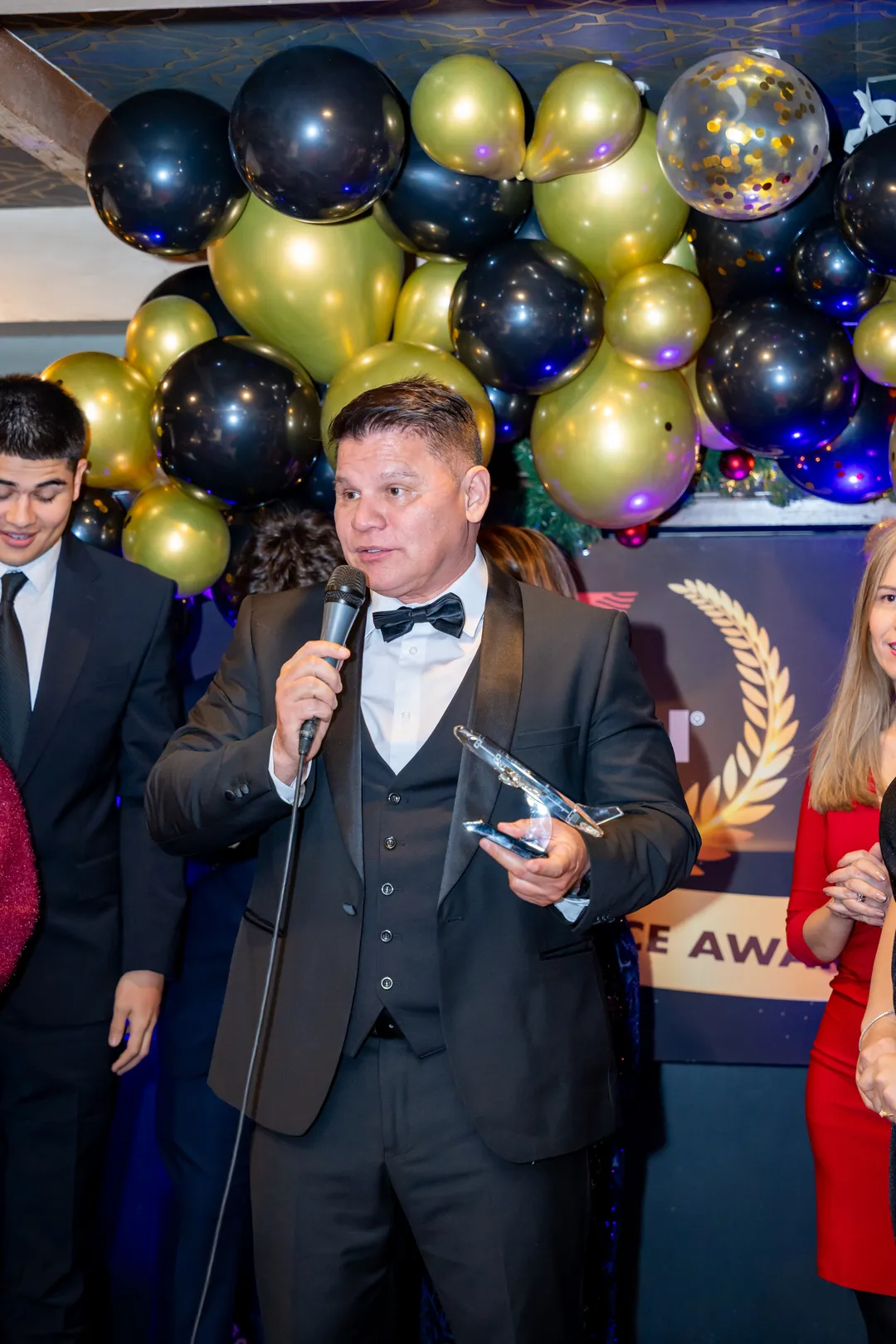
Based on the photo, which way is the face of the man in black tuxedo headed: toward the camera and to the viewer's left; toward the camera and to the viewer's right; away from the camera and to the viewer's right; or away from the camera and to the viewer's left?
toward the camera and to the viewer's left

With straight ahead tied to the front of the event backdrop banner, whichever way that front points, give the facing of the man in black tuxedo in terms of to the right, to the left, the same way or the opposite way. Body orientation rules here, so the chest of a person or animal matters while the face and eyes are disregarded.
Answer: the same way

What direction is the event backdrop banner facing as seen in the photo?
toward the camera

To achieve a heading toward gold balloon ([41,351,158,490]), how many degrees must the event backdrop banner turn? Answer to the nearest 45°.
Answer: approximately 90° to its right

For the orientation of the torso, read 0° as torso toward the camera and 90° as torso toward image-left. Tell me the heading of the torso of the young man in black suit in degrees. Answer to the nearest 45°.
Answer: approximately 45°

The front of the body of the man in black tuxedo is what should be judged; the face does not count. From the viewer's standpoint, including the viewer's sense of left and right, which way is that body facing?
facing the viewer

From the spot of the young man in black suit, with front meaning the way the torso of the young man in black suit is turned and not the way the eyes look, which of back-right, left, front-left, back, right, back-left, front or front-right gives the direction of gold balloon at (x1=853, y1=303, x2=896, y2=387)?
back-left

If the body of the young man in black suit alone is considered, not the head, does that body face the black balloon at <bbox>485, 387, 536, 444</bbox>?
no

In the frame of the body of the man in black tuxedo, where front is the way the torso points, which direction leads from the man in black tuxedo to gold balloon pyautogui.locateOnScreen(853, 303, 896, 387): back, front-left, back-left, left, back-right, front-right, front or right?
back-left

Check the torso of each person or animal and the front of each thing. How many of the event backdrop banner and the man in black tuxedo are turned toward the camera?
2

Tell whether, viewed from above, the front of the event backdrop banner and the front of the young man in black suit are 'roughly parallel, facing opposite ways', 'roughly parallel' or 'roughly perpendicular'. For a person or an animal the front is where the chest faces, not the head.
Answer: roughly parallel
